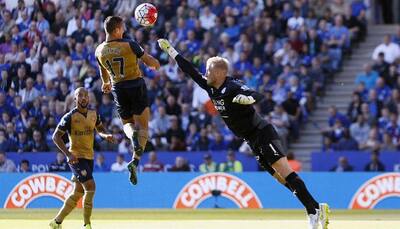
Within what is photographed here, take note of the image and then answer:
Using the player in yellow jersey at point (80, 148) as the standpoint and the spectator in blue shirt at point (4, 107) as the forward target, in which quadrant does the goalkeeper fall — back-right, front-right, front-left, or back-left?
back-right

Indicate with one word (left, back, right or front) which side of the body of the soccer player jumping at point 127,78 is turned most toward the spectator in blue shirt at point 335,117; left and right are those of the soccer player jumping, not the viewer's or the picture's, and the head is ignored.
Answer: front

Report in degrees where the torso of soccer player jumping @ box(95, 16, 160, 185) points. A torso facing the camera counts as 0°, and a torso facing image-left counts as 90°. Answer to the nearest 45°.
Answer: approximately 225°

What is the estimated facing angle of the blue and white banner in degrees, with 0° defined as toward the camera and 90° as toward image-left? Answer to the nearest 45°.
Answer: approximately 0°

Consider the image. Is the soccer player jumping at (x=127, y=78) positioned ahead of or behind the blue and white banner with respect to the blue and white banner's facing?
ahead

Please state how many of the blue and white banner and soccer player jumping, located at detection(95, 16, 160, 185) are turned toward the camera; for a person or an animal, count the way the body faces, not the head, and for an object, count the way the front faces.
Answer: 1

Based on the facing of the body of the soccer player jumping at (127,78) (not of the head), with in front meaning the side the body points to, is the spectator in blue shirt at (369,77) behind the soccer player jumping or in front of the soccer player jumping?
in front
